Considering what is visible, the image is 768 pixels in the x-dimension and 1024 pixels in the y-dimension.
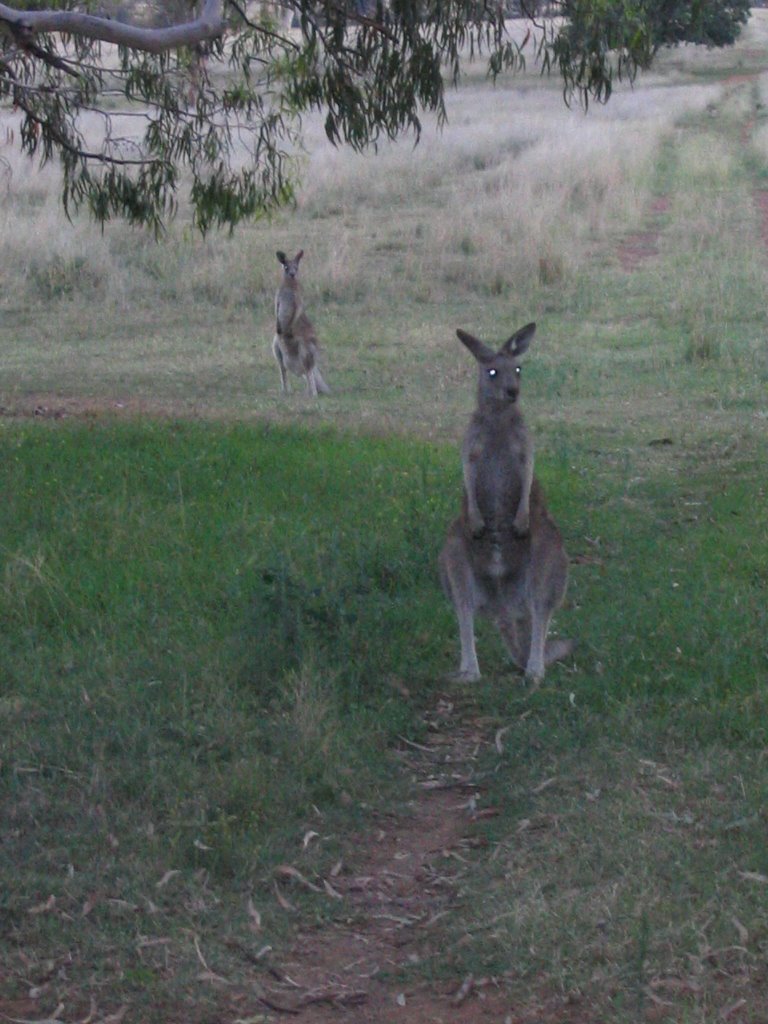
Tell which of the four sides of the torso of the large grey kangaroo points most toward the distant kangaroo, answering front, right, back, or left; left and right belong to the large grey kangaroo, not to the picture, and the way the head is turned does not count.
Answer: back

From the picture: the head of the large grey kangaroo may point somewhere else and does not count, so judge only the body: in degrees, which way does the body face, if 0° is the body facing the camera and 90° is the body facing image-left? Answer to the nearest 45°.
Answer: approximately 0°
